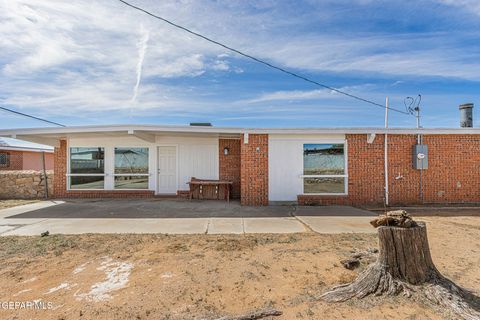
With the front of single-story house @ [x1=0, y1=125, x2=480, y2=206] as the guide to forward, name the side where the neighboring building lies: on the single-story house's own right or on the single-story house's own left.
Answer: on the single-story house's own right

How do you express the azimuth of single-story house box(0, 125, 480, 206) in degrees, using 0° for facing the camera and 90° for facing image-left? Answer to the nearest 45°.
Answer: approximately 0°

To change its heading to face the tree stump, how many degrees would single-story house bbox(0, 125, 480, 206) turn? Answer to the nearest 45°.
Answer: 0° — it already faces it
